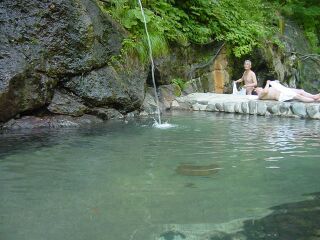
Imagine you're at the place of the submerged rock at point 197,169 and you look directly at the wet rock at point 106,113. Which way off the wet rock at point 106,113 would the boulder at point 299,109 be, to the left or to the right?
right

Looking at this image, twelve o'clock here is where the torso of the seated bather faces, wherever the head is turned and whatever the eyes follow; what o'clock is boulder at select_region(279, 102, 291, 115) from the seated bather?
The boulder is roughly at 10 o'clock from the seated bather.

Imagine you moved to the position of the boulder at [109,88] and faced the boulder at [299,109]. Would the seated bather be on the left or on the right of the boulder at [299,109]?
left

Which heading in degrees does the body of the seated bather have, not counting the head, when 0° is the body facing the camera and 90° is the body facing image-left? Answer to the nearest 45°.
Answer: approximately 45°

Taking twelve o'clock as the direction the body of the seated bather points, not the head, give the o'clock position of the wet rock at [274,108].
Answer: The wet rock is roughly at 10 o'clock from the seated bather.

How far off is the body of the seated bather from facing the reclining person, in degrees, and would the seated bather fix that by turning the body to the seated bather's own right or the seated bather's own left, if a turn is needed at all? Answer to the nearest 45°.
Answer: approximately 45° to the seated bather's own left
